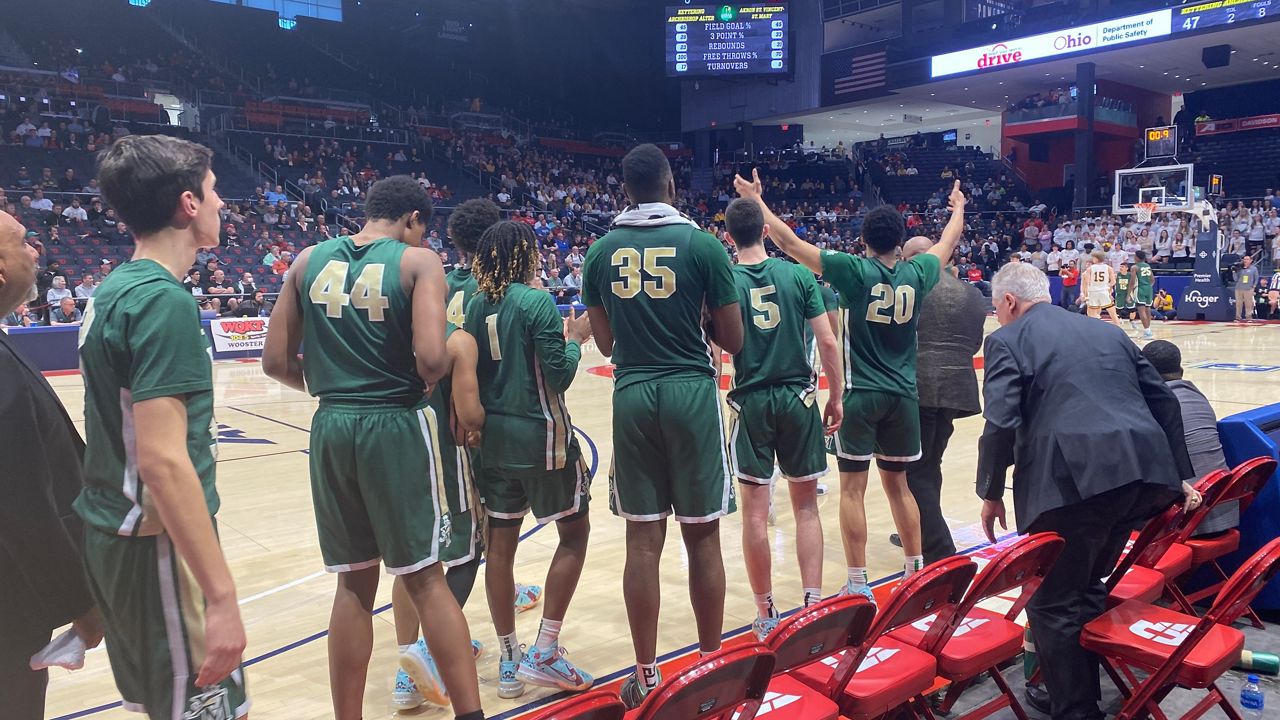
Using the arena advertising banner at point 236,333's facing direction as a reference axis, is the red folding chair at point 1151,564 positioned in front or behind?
in front

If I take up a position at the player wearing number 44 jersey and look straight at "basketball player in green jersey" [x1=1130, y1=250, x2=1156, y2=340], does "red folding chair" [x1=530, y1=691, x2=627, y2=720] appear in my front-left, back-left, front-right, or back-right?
back-right

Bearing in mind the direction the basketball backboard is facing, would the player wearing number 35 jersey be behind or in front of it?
in front

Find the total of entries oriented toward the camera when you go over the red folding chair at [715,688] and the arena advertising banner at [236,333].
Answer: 1

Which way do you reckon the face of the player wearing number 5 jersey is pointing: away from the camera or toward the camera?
away from the camera

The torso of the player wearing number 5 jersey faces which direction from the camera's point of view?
away from the camera

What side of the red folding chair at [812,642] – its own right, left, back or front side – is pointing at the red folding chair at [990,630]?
right

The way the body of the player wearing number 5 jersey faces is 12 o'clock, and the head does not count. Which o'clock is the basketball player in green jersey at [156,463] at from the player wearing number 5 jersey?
The basketball player in green jersey is roughly at 7 o'clock from the player wearing number 5 jersey.

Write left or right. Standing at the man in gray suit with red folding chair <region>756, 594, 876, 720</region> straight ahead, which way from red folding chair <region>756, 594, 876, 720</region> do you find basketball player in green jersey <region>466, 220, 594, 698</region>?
right

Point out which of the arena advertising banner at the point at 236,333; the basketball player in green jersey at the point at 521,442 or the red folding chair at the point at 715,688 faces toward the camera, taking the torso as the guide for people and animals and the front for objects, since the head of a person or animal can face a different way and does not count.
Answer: the arena advertising banner

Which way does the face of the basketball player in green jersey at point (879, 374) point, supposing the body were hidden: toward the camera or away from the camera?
away from the camera

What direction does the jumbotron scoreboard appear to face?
toward the camera

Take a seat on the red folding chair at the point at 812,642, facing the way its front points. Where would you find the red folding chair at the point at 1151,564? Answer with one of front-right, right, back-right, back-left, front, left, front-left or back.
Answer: right

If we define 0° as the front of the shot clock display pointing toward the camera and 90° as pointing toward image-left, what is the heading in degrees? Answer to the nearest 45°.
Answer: approximately 45°

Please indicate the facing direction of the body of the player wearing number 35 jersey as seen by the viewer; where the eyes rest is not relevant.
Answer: away from the camera
